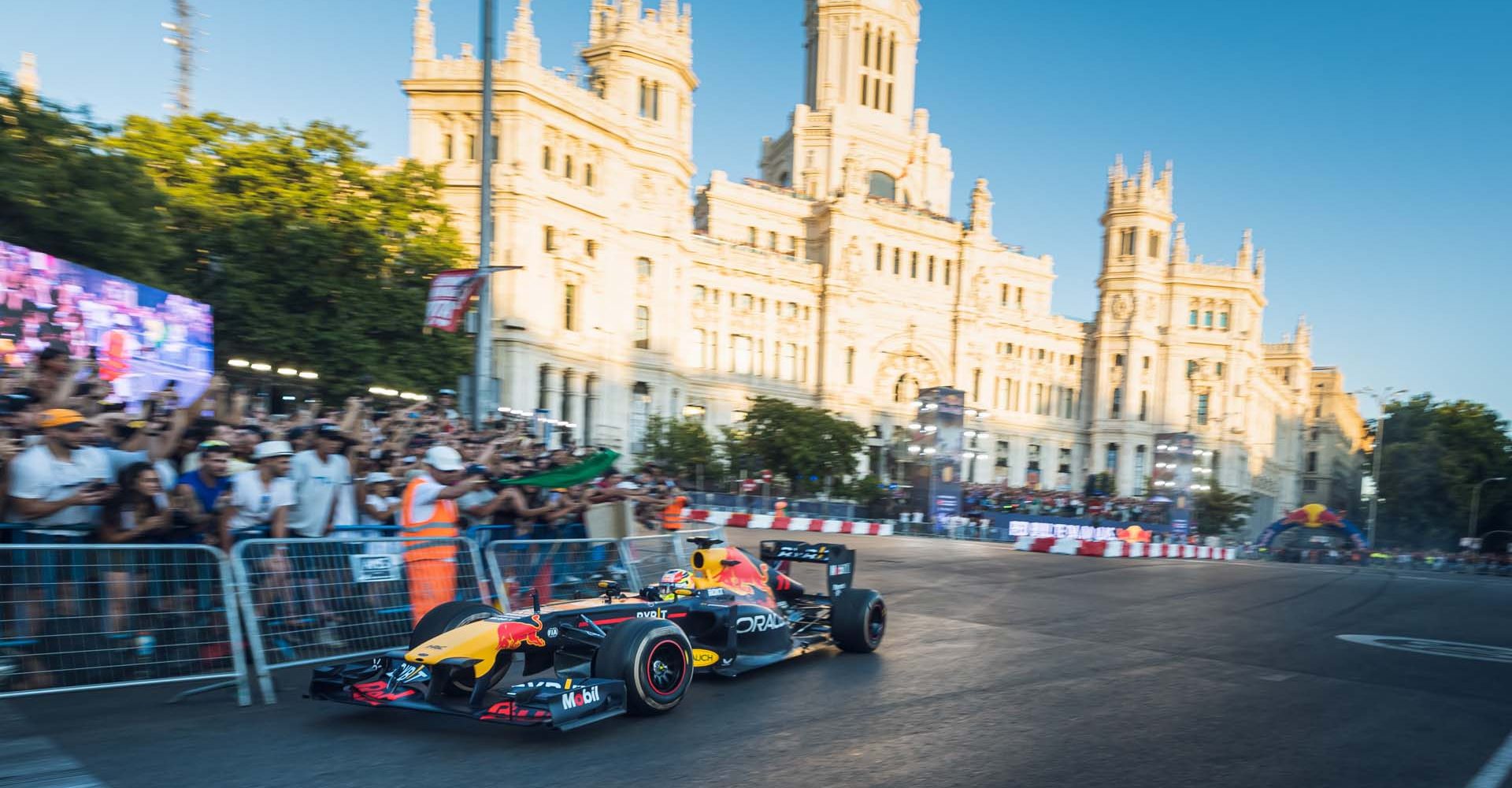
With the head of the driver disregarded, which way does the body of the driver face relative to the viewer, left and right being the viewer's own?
facing the viewer and to the left of the viewer

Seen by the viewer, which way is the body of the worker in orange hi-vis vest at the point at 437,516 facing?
to the viewer's right

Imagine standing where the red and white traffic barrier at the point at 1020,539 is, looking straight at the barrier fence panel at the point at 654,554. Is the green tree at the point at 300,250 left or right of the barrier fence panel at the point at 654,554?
right

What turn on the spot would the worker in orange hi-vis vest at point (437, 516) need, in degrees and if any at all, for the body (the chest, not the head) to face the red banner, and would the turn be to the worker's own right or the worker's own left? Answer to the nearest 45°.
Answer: approximately 90° to the worker's own left

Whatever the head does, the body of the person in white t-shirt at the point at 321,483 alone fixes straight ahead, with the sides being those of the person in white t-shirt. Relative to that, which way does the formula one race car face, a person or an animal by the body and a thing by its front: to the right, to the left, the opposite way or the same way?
to the right
